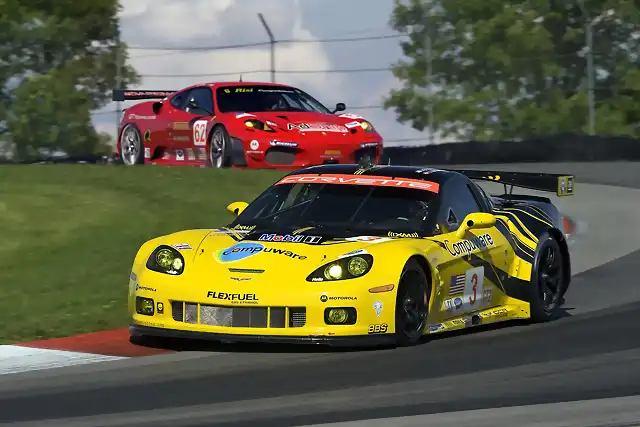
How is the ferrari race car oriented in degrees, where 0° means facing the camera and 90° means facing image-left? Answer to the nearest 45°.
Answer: approximately 315°

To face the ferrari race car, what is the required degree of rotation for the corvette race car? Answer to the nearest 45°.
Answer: approximately 135° to its right

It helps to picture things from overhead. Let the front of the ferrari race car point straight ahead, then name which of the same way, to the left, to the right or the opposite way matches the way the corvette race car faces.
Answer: to the right

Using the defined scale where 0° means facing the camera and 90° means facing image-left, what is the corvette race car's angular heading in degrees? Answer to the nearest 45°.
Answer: approximately 45°

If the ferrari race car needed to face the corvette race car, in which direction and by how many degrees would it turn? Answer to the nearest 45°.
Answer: approximately 45° to its right
